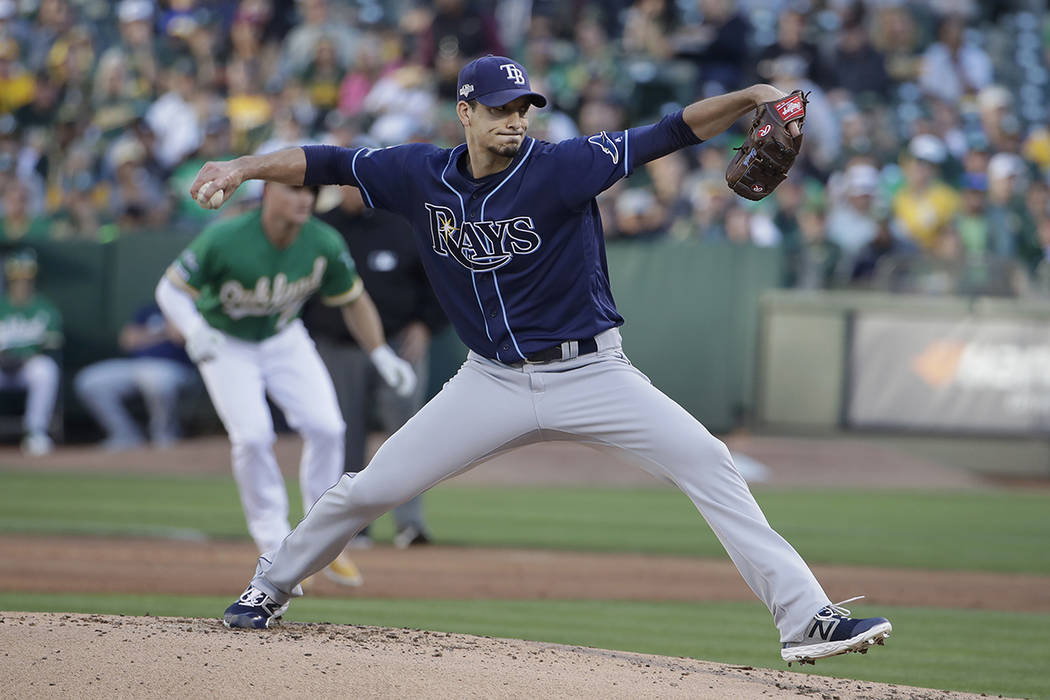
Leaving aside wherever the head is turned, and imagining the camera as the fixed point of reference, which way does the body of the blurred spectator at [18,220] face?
toward the camera

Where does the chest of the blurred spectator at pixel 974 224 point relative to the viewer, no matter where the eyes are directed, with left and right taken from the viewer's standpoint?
facing the viewer

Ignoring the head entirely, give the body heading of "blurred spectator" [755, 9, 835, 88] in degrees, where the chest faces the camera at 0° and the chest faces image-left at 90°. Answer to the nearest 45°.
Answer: approximately 0°

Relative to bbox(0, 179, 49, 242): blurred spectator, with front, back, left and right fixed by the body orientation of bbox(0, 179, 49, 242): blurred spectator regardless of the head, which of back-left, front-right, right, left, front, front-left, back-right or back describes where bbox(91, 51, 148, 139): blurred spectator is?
back-left

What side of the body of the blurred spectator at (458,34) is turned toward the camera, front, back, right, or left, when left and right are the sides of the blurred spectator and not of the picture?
front

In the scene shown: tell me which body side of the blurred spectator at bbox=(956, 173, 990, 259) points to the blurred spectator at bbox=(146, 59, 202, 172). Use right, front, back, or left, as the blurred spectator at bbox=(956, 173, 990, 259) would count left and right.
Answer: right

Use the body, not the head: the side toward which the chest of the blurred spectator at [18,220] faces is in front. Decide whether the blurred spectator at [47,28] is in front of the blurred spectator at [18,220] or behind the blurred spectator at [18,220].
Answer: behind

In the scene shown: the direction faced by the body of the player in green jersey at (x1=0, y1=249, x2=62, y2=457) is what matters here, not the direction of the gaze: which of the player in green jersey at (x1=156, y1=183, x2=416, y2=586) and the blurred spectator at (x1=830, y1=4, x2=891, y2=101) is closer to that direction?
the player in green jersey

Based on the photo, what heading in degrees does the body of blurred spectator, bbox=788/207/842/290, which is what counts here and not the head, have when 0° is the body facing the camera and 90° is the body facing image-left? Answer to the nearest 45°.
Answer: approximately 0°

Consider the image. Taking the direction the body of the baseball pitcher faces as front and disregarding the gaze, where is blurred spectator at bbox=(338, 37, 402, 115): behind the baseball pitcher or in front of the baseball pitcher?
behind

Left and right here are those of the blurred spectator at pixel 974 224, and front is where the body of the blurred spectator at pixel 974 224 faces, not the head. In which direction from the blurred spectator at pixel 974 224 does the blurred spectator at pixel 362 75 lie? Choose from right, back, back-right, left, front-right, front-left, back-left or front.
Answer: right

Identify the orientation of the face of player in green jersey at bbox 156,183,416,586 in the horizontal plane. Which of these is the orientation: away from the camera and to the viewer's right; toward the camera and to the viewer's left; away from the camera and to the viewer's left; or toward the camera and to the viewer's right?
toward the camera and to the viewer's right

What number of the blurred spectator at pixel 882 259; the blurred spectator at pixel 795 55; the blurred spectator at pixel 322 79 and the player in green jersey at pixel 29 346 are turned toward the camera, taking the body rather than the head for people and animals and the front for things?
4

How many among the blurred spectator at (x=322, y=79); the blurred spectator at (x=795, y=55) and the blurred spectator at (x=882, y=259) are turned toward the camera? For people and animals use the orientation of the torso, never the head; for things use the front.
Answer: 3

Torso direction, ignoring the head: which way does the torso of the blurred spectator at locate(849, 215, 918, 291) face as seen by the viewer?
toward the camera
